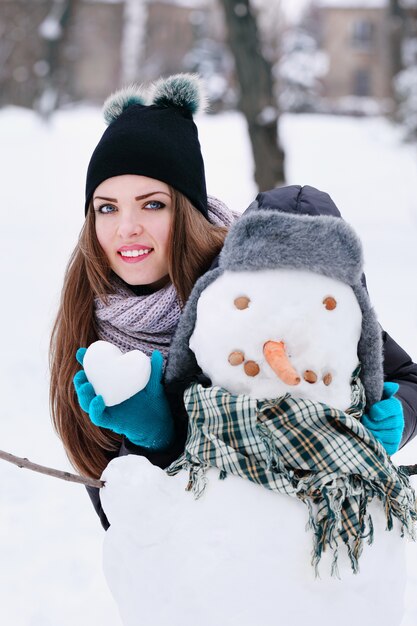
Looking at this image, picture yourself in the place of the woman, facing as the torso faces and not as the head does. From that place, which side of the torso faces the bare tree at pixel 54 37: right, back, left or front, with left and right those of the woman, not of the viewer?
back

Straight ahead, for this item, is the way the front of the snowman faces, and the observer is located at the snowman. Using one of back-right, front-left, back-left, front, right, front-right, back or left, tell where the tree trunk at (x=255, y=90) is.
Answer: back

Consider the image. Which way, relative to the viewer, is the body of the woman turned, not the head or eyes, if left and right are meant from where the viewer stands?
facing the viewer

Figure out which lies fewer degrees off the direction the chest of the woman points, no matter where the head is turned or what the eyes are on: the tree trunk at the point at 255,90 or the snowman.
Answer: the snowman

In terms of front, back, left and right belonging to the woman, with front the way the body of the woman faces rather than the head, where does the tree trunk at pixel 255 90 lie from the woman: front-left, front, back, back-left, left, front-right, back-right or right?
back

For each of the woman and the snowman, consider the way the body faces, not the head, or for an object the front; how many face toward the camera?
2

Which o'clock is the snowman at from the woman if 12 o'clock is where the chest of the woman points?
The snowman is roughly at 11 o'clock from the woman.
